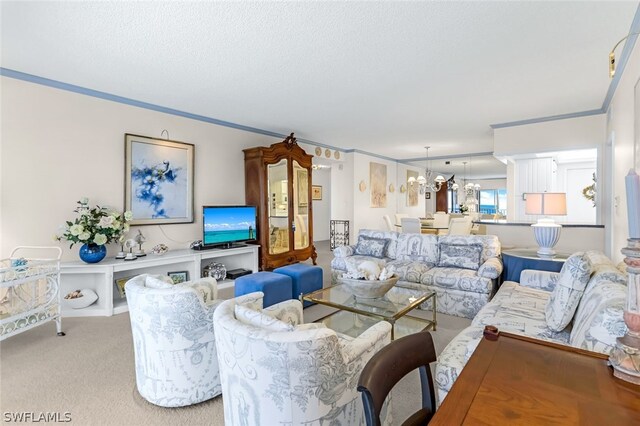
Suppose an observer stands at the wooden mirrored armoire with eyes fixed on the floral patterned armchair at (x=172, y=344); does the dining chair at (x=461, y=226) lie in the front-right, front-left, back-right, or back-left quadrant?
back-left

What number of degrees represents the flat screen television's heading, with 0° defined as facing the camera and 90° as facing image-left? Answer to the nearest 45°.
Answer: approximately 315°

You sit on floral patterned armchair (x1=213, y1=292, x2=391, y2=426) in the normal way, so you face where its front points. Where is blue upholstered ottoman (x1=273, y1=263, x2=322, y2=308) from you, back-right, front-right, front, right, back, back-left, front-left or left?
front-left

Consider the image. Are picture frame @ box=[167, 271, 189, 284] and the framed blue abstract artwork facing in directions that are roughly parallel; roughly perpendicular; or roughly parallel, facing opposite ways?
roughly parallel

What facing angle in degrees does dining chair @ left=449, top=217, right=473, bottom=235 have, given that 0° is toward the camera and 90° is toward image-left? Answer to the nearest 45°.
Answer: approximately 180°

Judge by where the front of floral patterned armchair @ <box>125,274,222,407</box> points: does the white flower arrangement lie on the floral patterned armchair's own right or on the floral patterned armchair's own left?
on the floral patterned armchair's own left

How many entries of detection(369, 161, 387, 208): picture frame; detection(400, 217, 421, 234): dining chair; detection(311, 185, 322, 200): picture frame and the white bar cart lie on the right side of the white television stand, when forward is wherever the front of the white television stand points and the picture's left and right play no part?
1

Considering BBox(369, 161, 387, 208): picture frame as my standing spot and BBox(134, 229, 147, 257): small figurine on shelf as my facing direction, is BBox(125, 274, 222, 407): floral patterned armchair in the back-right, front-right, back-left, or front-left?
front-left

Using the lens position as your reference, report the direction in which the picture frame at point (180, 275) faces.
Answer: facing the viewer and to the right of the viewer

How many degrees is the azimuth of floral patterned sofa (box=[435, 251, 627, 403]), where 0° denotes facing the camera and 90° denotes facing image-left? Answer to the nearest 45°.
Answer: approximately 90°

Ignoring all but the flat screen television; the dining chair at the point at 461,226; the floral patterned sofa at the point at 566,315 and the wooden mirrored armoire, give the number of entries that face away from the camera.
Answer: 1

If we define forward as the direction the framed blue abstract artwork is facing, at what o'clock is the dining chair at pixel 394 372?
The dining chair is roughly at 1 o'clock from the framed blue abstract artwork.

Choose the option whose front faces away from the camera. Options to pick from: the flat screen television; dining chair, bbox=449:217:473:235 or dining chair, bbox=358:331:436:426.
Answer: dining chair, bbox=449:217:473:235

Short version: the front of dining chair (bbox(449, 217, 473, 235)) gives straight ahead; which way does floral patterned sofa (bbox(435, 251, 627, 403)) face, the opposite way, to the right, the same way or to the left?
to the left

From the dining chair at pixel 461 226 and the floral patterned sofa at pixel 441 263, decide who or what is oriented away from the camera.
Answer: the dining chair
